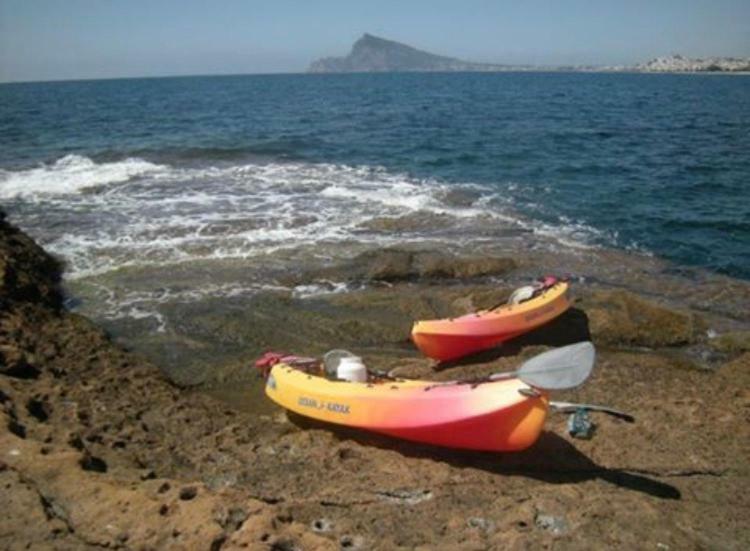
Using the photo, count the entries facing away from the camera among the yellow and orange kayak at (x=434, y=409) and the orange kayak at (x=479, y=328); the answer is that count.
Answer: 0

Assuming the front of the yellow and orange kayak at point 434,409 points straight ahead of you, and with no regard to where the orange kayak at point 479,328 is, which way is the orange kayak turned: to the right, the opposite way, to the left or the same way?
to the right
